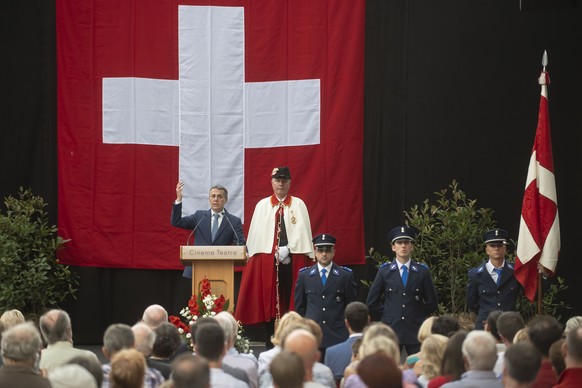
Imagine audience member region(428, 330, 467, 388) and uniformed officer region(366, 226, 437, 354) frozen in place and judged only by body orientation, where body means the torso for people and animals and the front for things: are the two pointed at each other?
yes

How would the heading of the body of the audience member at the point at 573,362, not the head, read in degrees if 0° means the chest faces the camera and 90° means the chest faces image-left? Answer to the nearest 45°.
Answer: approximately 180°

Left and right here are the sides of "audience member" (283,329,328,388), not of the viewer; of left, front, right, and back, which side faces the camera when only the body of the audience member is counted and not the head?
back

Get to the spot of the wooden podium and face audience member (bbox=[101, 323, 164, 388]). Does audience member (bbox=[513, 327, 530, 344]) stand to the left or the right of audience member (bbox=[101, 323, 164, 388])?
left

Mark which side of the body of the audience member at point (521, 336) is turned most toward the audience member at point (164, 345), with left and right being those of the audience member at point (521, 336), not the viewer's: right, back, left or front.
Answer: left

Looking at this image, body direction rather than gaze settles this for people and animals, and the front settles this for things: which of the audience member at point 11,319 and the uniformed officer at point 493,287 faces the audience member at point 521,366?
the uniformed officer

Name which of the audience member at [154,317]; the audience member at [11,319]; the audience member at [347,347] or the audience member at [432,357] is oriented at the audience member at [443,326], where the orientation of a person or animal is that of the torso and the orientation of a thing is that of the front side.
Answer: the audience member at [432,357]

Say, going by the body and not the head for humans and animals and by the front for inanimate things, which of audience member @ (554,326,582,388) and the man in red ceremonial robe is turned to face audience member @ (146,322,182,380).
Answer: the man in red ceremonial robe

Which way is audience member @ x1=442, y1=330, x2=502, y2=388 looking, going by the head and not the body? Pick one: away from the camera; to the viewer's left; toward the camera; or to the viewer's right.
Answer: away from the camera

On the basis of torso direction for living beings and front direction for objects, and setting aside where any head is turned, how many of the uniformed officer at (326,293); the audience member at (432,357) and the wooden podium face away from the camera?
1

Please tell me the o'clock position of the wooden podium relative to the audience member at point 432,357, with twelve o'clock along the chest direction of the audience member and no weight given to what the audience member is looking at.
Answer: The wooden podium is roughly at 11 o'clock from the audience member.

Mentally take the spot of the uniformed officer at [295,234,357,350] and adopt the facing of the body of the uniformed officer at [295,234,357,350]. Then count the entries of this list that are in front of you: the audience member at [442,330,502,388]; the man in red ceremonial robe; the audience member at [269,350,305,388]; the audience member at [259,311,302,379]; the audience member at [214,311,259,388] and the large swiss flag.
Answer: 4

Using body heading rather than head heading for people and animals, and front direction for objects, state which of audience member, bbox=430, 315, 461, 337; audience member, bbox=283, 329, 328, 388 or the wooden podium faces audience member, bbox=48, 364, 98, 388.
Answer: the wooden podium

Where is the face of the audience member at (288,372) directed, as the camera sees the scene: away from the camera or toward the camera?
away from the camera

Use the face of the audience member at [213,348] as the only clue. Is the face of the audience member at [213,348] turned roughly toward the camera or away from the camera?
away from the camera

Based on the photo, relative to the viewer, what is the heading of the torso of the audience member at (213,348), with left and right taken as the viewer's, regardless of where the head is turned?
facing away from the viewer
